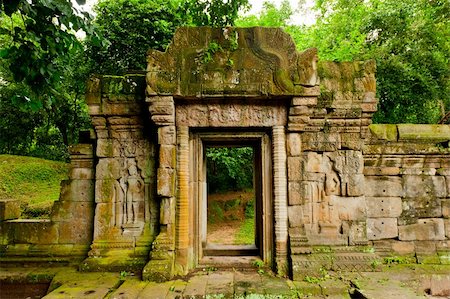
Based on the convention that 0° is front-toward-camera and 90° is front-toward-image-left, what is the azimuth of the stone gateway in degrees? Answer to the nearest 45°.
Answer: approximately 0°
